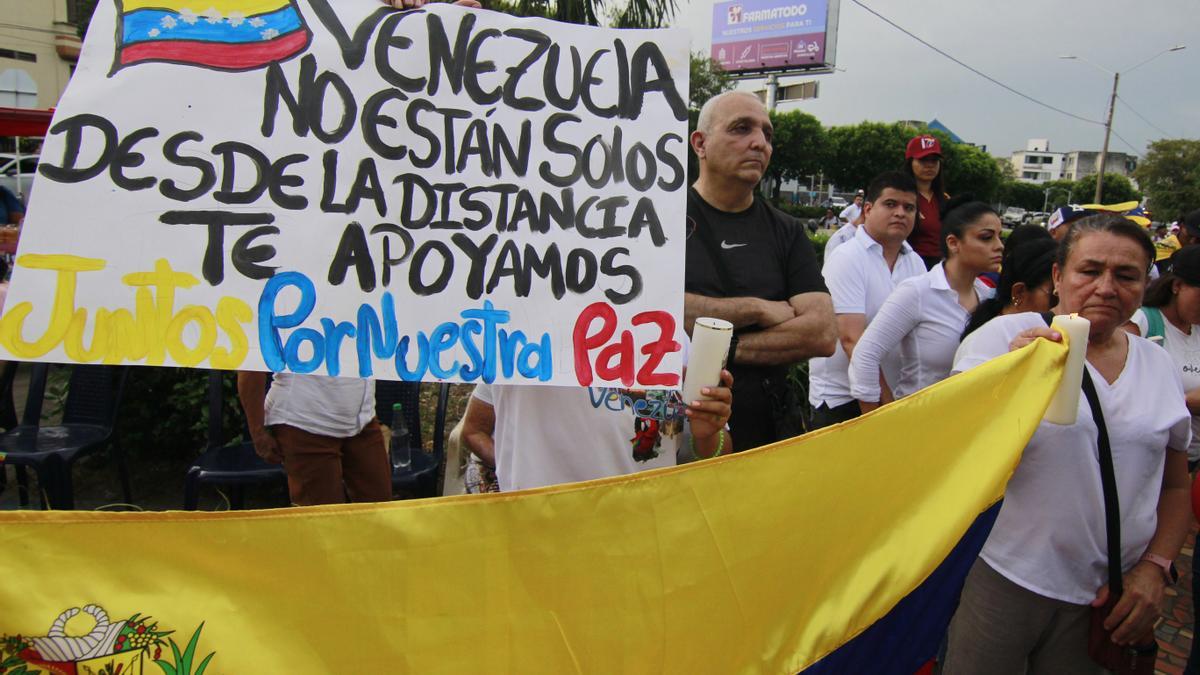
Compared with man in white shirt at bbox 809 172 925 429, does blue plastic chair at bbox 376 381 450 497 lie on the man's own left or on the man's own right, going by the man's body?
on the man's own right

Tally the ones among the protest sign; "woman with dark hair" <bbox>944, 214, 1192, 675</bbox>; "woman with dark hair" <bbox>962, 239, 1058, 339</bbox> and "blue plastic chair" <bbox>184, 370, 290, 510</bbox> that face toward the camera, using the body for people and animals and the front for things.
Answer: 3

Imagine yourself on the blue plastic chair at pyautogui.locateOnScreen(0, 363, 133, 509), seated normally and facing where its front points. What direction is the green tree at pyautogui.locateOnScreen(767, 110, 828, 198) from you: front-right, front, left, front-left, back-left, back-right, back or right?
back

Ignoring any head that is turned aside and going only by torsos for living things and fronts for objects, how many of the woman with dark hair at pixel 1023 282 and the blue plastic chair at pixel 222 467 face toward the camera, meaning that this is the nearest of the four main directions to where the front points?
1

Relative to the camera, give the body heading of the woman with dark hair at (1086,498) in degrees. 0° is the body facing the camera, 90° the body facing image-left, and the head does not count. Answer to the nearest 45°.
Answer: approximately 0°

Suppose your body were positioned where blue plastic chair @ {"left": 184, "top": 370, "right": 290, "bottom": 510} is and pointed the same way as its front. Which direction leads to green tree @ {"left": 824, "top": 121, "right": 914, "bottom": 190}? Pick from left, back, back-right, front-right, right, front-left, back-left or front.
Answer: back-left

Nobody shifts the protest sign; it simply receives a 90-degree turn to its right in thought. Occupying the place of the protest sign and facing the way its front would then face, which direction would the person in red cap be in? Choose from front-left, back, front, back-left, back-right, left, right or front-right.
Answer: back-right
